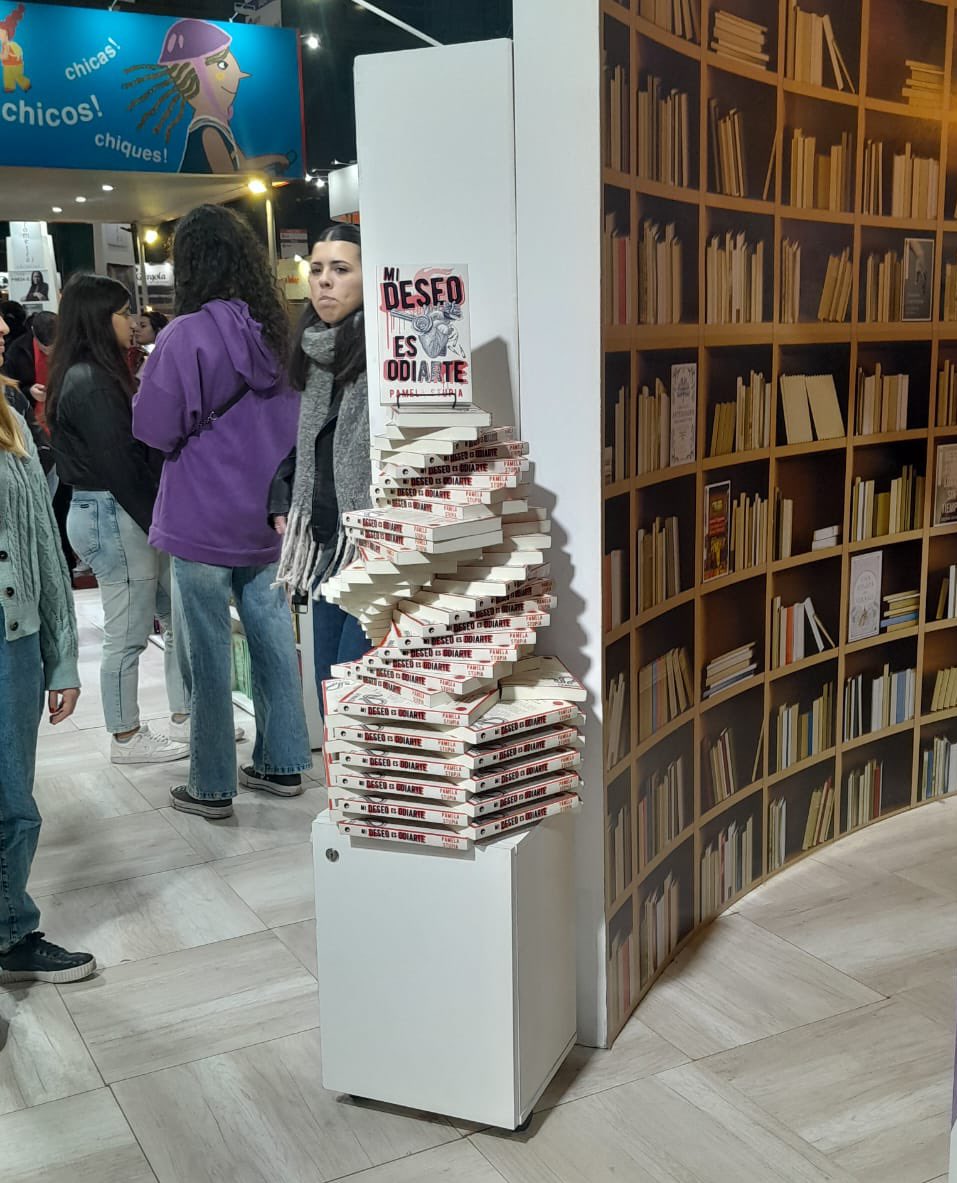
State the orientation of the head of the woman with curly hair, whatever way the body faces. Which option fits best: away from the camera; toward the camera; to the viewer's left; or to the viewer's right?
away from the camera

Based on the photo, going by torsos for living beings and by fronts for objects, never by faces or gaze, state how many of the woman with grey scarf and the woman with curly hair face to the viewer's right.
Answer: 0

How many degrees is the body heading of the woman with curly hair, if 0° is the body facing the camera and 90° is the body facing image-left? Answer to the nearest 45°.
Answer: approximately 135°

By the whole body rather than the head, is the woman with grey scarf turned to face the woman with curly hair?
no

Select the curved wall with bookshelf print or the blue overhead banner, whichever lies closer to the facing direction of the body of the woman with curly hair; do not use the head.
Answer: the blue overhead banner

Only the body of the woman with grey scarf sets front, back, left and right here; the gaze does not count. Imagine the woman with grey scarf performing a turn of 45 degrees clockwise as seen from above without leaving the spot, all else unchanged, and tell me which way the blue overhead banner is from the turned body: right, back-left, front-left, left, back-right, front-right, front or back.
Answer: right

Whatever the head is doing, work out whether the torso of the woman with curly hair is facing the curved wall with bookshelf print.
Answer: no
